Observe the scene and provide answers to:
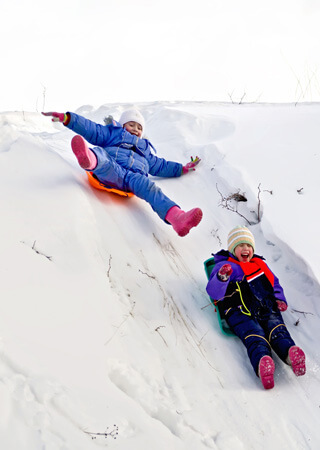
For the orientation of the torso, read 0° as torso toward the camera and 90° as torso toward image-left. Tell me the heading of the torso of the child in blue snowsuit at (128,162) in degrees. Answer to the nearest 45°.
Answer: approximately 0°

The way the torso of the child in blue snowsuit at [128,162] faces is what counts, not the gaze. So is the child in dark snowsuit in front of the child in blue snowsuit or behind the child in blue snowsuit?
in front
